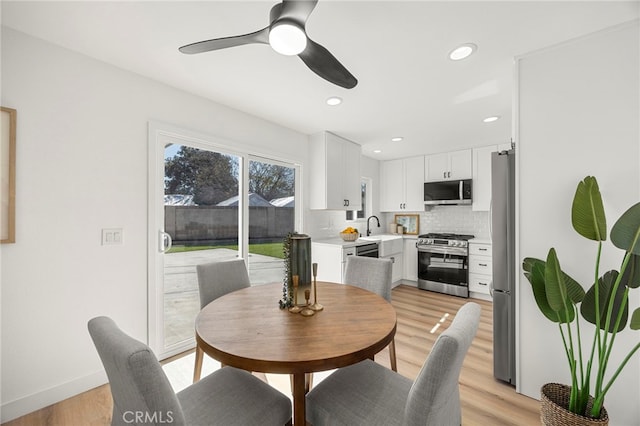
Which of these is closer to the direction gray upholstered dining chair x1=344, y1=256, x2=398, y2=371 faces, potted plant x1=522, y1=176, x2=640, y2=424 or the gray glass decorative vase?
the gray glass decorative vase

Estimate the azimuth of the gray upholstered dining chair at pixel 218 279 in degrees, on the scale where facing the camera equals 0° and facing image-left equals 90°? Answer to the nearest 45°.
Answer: approximately 315°

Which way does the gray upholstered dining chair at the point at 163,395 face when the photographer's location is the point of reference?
facing away from the viewer and to the right of the viewer

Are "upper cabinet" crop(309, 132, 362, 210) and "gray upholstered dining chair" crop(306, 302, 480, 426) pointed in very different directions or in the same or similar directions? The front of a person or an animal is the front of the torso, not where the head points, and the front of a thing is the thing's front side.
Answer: very different directions

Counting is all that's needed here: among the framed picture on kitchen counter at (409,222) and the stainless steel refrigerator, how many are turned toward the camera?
1

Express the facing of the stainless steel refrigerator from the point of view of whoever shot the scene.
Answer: facing to the left of the viewer

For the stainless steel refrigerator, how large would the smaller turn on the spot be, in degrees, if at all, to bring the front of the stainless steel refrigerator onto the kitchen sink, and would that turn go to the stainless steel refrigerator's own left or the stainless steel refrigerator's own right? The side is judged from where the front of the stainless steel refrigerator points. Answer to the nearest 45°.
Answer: approximately 45° to the stainless steel refrigerator's own right
